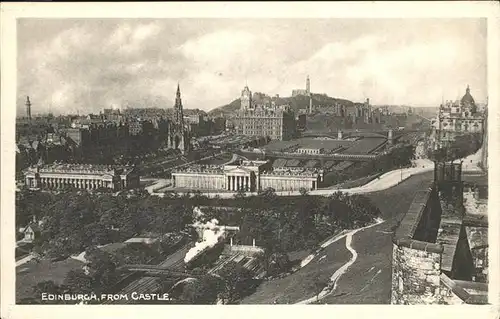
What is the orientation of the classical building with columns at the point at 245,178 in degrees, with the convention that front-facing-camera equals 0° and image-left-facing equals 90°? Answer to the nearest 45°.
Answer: approximately 0°
